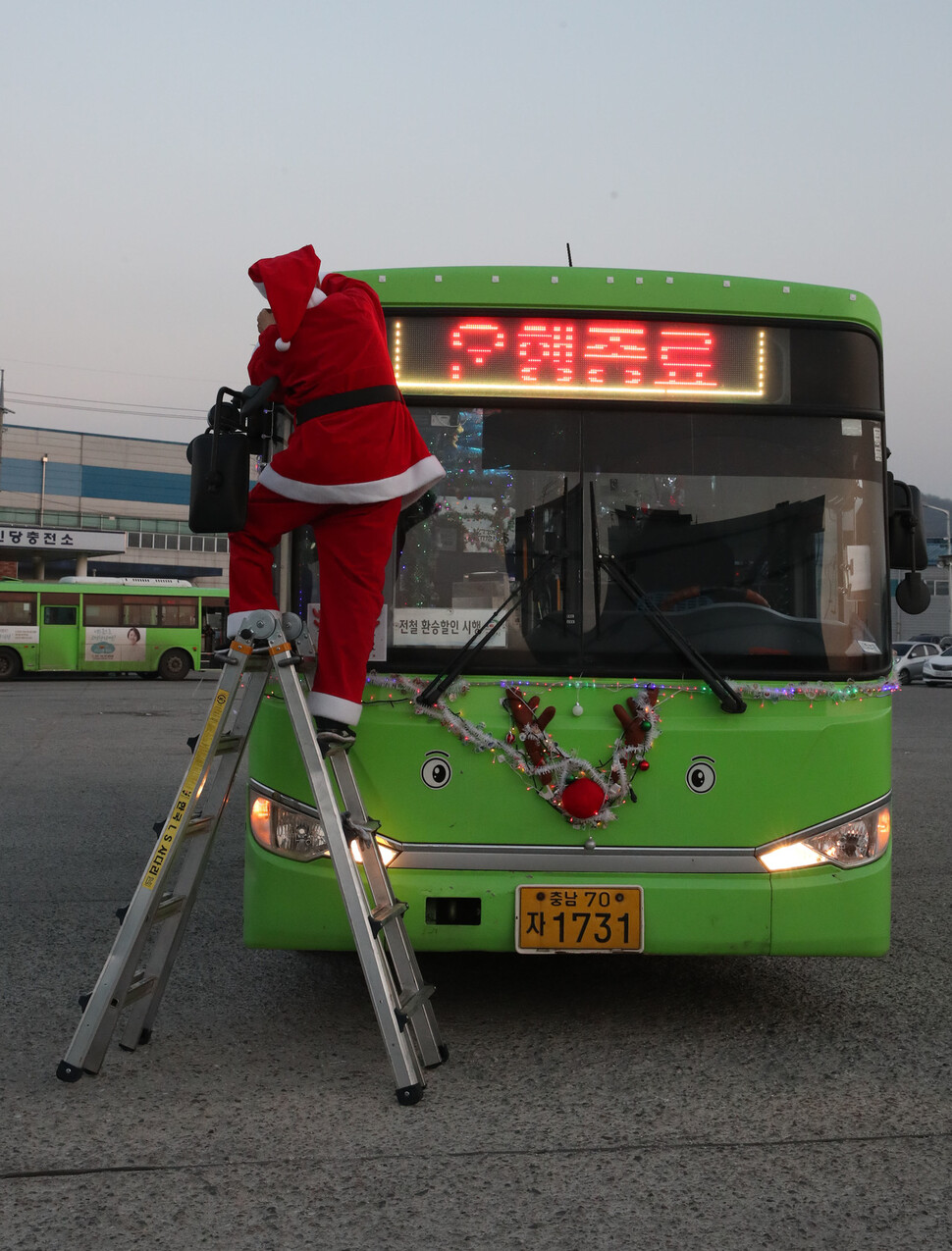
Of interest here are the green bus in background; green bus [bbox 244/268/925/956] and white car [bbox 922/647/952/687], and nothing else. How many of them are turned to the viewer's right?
1

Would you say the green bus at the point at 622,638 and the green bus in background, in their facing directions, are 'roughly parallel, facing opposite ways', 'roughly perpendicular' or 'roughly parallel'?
roughly perpendicular

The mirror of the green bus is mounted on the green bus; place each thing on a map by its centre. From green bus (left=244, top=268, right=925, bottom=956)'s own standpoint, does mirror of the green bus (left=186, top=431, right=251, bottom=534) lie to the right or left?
on its right

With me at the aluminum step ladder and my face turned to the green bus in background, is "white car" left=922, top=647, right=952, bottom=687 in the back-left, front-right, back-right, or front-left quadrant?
front-right

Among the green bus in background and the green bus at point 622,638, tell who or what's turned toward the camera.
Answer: the green bus

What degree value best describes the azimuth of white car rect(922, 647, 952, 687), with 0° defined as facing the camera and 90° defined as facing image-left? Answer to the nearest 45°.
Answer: approximately 45°

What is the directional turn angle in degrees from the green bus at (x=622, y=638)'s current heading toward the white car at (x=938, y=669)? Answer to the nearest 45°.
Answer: approximately 180°

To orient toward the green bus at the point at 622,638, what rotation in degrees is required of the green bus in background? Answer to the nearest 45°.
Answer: approximately 90° to its right

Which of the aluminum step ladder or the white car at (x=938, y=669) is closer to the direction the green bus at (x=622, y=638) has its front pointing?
the aluminum step ladder

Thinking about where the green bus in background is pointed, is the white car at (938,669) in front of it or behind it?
in front

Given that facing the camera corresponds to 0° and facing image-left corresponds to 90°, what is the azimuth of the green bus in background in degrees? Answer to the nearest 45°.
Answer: approximately 270°

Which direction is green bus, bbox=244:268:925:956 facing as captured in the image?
toward the camera

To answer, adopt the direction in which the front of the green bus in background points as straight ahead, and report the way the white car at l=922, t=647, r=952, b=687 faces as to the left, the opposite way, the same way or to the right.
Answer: the opposite way

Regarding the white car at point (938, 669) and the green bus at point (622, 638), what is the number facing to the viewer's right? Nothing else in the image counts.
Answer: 0

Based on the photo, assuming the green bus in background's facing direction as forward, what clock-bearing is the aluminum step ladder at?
The aluminum step ladder is roughly at 3 o'clock from the green bus in background.

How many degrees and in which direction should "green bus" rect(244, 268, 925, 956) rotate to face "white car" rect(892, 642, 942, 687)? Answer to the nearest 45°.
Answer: approximately 180°

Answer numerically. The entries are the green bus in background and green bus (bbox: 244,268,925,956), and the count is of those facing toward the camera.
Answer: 1
